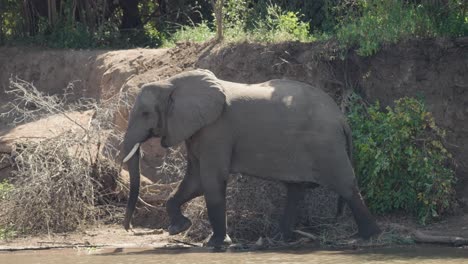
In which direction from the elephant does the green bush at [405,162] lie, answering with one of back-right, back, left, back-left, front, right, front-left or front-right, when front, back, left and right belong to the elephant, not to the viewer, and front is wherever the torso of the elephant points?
back

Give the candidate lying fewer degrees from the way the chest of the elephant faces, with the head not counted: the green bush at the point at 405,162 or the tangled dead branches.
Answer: the tangled dead branches

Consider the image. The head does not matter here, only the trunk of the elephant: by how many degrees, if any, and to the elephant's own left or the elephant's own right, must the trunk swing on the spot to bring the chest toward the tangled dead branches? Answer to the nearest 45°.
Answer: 0° — it already faces it

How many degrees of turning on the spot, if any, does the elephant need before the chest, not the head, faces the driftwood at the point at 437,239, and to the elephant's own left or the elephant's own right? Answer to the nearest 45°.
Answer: approximately 180°

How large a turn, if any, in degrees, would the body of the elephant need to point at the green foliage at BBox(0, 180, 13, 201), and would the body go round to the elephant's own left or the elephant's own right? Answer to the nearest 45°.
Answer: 0° — it already faces it

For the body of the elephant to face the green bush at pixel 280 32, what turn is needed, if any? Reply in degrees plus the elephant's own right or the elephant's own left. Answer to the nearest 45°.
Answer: approximately 90° to the elephant's own right

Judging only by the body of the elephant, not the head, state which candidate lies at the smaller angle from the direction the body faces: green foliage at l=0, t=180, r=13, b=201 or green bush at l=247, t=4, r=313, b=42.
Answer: the green foliage

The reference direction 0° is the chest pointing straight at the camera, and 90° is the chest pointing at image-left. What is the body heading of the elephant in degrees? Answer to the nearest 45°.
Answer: approximately 90°
